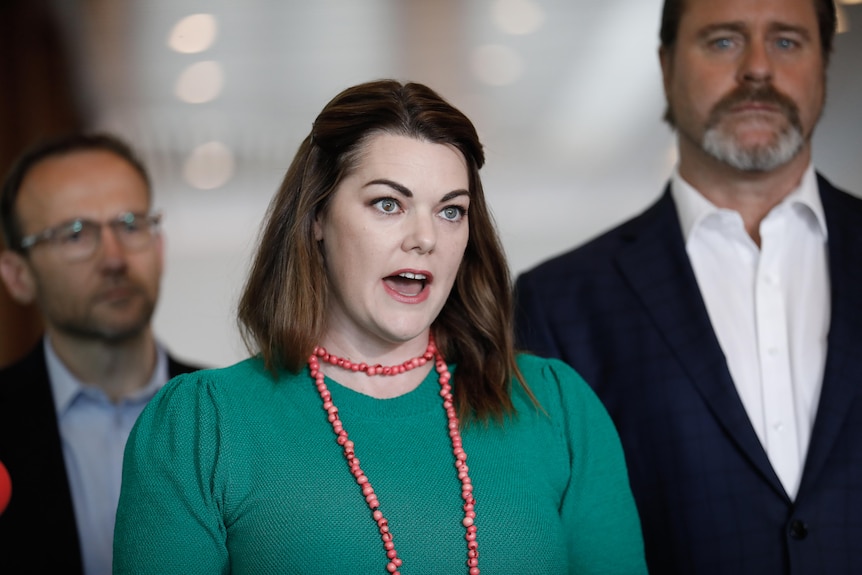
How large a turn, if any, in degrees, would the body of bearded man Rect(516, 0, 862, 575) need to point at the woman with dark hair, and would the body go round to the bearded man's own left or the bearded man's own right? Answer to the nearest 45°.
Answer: approximately 45° to the bearded man's own right

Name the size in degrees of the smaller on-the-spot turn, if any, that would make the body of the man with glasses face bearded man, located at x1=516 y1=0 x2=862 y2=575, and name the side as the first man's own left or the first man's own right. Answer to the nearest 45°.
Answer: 0° — they already face them

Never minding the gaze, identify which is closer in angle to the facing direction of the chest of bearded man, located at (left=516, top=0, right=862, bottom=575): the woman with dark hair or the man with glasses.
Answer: the woman with dark hair

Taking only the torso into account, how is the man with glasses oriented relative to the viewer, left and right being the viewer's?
facing the viewer and to the right of the viewer

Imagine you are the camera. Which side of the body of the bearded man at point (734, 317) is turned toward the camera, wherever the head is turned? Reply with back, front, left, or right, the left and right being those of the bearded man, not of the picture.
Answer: front

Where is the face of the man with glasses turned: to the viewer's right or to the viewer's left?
to the viewer's right

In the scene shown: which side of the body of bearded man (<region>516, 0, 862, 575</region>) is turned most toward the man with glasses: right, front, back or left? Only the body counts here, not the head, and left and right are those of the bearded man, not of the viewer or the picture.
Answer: right

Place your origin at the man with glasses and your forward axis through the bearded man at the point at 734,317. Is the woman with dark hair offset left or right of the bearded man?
right

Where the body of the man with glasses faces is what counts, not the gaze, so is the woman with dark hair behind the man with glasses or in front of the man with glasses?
in front

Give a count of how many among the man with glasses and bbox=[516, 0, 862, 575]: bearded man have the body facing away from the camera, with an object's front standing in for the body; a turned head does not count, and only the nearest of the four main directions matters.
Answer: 0
